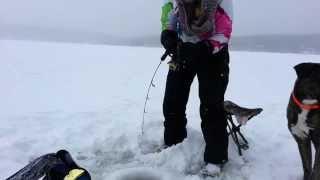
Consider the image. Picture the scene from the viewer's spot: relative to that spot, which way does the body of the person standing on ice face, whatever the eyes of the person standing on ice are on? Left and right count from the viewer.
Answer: facing the viewer

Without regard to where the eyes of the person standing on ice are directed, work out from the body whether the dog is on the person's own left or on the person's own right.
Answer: on the person's own left
